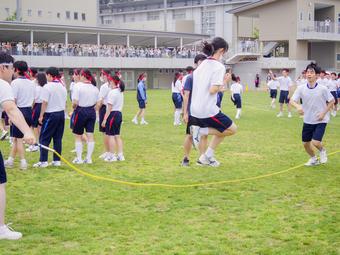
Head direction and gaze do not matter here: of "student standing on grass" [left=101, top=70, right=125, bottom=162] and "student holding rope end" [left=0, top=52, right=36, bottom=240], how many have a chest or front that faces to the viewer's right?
1

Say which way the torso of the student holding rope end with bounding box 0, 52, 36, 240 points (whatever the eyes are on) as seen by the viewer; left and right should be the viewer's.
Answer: facing to the right of the viewer
